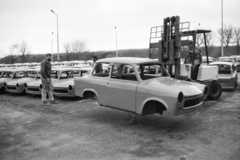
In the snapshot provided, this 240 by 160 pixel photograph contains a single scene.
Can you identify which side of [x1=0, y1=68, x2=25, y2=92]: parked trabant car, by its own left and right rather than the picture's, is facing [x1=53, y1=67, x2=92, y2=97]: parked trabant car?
left

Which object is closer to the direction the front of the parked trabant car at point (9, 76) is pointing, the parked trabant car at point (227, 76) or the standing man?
the standing man

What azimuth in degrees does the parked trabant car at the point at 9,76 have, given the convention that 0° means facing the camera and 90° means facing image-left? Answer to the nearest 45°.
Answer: approximately 45°

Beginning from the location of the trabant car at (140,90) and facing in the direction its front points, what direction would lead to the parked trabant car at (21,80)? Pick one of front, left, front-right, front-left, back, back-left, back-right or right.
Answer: back

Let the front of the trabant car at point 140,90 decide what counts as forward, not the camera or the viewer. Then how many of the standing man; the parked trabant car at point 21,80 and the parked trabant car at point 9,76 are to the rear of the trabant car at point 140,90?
3

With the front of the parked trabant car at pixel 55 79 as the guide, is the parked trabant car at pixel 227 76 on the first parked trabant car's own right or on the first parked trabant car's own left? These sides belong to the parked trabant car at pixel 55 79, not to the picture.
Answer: on the first parked trabant car's own left

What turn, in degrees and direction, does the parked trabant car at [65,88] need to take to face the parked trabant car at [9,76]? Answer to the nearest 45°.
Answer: approximately 90° to its right

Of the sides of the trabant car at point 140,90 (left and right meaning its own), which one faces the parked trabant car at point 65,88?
back

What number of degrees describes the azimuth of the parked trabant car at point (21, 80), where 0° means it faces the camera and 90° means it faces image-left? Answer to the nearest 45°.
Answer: approximately 45°

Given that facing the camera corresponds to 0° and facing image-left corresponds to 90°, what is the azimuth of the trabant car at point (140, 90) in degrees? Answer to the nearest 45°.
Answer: approximately 315°
